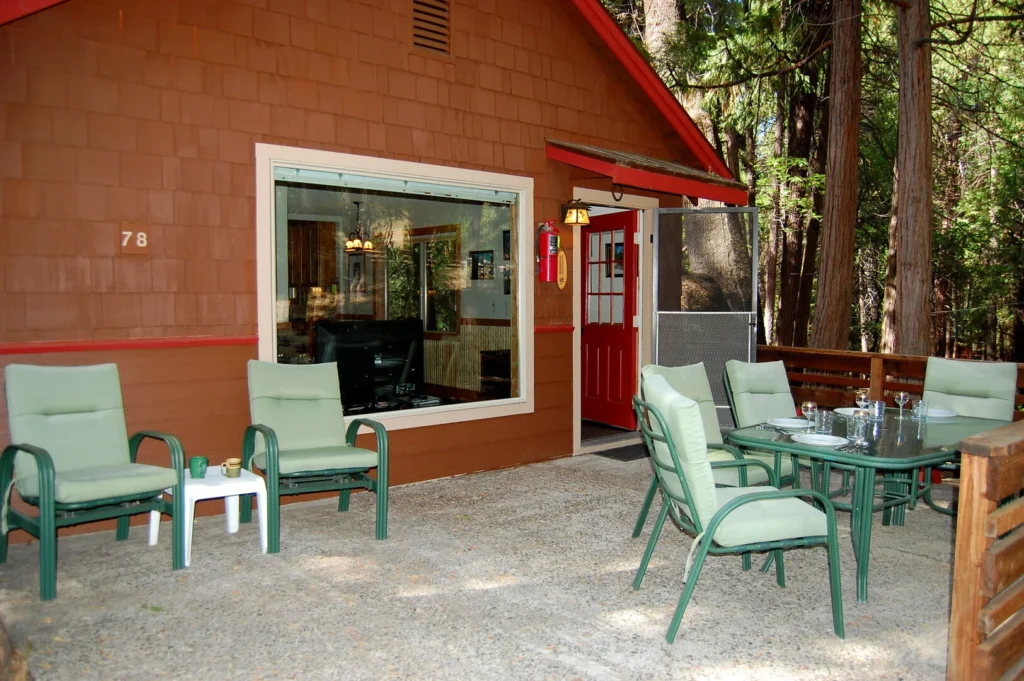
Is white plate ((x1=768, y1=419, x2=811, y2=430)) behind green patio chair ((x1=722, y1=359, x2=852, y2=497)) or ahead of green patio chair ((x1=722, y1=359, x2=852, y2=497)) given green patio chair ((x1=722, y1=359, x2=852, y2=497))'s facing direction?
ahead

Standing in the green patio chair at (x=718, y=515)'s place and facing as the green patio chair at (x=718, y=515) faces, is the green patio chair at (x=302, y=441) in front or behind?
behind

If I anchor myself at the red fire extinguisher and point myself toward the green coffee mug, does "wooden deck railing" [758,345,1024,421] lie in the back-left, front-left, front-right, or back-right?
back-left

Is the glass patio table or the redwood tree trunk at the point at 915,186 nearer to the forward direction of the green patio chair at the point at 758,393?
the glass patio table

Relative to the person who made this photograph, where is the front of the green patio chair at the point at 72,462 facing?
facing the viewer and to the right of the viewer

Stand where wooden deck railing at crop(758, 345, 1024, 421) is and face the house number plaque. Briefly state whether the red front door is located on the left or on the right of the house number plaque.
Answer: right

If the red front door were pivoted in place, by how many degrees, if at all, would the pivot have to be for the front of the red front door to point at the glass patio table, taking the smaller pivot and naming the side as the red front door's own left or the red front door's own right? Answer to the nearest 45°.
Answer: approximately 45° to the red front door's own left

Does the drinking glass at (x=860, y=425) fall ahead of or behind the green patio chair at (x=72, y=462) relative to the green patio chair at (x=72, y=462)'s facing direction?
ahead

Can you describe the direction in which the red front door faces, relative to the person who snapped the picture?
facing the viewer and to the left of the viewer

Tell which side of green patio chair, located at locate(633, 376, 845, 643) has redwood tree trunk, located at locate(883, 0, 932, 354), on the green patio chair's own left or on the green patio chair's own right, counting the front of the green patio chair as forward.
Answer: on the green patio chair's own left

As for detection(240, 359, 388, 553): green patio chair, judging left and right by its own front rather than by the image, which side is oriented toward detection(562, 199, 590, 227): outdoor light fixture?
left

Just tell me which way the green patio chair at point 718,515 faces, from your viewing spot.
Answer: facing to the right of the viewer

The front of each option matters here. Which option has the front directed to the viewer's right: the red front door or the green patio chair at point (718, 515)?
the green patio chair

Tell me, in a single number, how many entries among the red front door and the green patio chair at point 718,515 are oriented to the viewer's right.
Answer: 1
